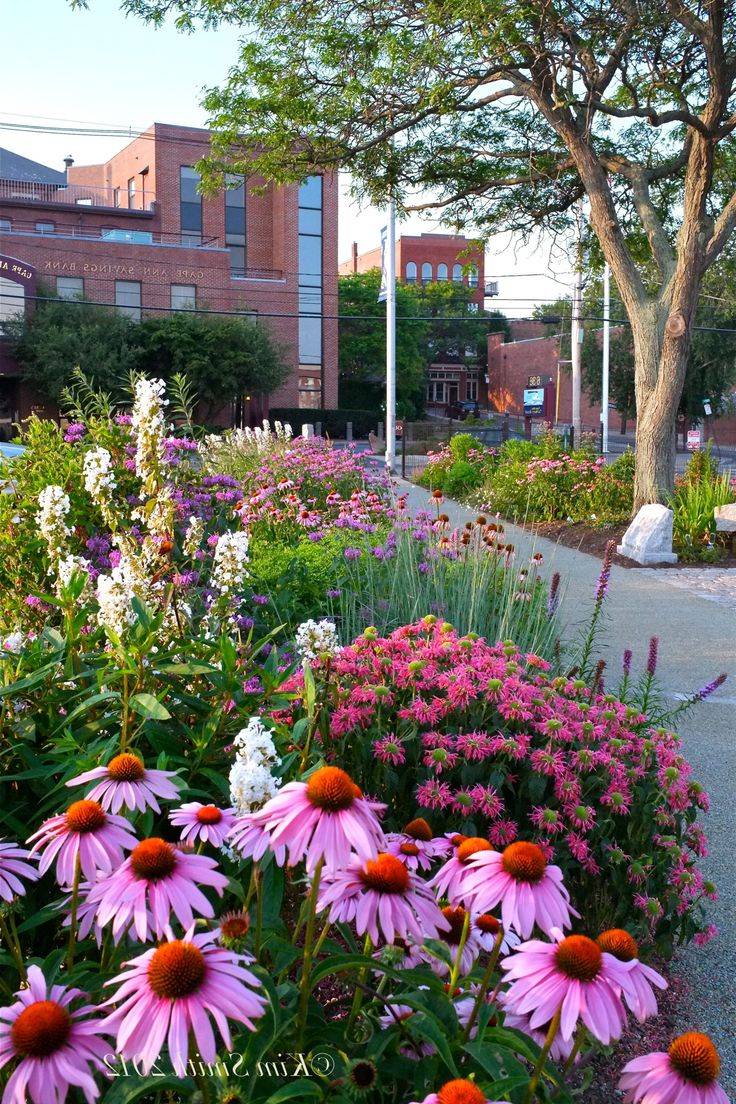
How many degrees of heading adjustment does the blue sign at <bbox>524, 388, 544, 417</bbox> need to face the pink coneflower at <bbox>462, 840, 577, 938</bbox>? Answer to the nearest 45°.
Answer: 0° — it already faces it

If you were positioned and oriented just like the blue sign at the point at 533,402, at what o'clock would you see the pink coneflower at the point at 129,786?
The pink coneflower is roughly at 12 o'clock from the blue sign.

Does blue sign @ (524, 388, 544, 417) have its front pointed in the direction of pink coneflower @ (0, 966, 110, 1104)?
yes

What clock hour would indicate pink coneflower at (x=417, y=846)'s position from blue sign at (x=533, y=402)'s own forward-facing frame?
The pink coneflower is roughly at 12 o'clock from the blue sign.

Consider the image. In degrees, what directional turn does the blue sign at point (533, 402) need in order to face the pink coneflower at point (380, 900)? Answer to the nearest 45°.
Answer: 0° — it already faces it

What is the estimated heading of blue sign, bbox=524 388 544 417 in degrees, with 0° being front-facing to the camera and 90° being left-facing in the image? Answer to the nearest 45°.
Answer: approximately 0°

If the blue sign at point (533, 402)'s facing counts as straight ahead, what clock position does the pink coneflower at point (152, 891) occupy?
The pink coneflower is roughly at 12 o'clock from the blue sign.

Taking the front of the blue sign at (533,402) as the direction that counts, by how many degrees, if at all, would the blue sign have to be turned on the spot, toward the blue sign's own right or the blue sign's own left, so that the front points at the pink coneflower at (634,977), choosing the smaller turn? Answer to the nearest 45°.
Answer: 0° — it already faces it
